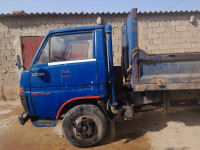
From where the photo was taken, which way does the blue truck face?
to the viewer's left
